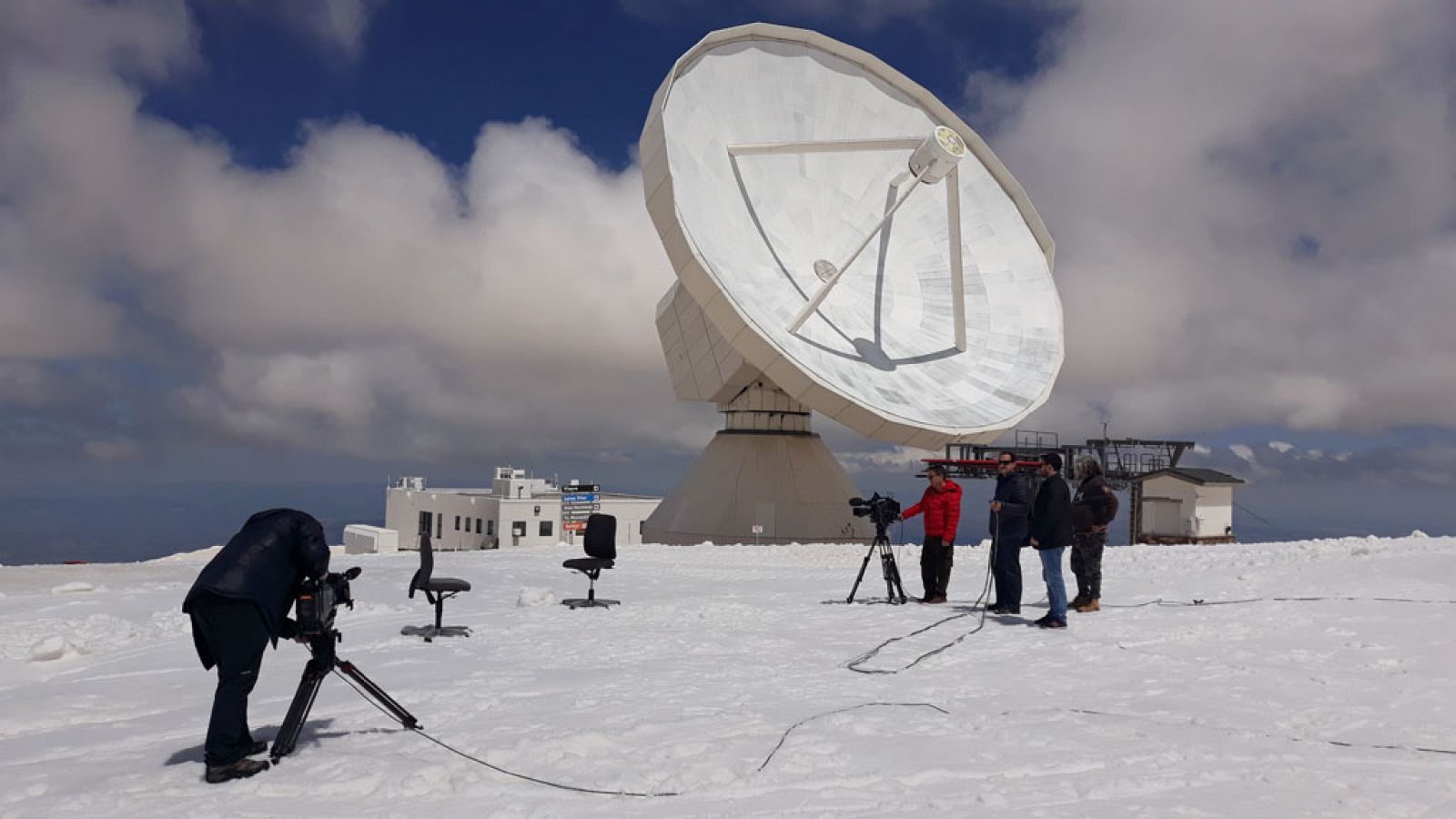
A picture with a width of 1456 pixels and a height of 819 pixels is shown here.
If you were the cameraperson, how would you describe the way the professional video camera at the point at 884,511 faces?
facing to the left of the viewer

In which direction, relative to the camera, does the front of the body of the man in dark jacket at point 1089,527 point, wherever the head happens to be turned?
to the viewer's left

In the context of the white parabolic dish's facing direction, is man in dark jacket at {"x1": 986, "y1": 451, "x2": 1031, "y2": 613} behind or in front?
in front

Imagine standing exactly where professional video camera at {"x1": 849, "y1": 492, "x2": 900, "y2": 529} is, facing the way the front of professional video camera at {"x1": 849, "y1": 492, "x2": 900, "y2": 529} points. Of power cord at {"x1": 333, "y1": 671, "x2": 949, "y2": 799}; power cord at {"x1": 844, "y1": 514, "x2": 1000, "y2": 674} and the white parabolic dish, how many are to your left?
2

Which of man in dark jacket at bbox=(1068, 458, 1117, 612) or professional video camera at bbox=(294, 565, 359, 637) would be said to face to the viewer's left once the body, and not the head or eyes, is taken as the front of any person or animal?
the man in dark jacket

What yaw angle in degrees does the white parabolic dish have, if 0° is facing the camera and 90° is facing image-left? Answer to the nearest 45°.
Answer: approximately 315°

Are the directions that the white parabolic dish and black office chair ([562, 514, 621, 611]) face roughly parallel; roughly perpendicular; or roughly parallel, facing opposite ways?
roughly perpendicular

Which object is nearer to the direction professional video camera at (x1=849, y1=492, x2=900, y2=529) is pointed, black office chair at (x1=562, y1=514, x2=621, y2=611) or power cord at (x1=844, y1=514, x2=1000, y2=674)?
the black office chair

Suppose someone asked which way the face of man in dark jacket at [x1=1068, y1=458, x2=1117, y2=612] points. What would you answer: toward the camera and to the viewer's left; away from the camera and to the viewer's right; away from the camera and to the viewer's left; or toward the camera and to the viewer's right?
toward the camera and to the viewer's left

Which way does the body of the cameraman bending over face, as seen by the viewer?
to the viewer's right

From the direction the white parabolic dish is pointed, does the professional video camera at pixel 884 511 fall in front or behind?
in front
